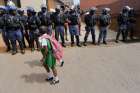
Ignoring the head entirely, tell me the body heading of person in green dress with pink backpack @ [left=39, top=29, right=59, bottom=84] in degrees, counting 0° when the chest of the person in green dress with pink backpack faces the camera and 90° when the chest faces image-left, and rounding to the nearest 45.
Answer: approximately 90°

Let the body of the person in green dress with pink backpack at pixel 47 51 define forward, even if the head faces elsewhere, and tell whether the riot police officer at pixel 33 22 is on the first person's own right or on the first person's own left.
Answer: on the first person's own right

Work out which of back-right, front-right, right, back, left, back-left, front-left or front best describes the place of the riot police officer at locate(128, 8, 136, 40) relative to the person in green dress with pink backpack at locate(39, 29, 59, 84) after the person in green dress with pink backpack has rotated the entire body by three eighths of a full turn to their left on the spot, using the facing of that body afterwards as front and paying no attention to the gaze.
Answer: left

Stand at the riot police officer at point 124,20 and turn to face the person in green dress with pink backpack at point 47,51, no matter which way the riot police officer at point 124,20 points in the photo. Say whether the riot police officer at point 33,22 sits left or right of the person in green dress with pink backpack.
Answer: right

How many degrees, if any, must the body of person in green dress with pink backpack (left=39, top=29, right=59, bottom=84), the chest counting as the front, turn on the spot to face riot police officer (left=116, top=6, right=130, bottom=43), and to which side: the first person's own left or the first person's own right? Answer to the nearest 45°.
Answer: approximately 135° to the first person's own right
